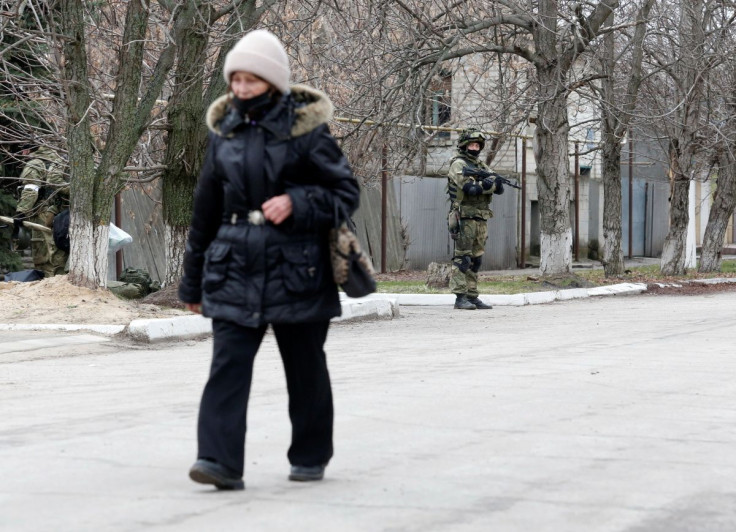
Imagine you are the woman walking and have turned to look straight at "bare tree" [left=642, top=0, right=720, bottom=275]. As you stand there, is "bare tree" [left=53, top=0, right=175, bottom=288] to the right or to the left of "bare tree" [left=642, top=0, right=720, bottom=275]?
left

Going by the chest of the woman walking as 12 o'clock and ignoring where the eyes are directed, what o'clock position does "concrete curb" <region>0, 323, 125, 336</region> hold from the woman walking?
The concrete curb is roughly at 4 o'clock from the woman walking.

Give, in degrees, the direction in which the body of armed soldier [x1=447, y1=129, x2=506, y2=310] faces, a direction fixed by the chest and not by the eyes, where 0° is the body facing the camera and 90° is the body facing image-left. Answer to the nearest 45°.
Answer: approximately 315°

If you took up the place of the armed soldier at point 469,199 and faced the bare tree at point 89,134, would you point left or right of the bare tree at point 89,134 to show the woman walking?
left

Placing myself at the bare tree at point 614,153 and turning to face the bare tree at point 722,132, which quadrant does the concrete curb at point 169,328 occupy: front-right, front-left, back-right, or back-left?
back-right

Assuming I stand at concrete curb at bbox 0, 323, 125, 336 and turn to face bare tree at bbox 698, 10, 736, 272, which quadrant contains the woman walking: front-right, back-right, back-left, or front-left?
back-right

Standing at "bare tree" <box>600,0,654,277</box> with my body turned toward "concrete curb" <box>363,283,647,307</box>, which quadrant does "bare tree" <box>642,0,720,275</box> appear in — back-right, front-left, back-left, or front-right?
back-left

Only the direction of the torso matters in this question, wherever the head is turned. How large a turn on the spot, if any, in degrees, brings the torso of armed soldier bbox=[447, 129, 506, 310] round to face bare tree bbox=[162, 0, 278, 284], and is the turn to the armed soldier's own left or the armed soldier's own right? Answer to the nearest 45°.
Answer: approximately 135° to the armed soldier's own right

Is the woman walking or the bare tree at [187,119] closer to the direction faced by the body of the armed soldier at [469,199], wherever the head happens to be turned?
the woman walking

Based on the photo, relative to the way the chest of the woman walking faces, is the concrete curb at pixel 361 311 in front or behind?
behind

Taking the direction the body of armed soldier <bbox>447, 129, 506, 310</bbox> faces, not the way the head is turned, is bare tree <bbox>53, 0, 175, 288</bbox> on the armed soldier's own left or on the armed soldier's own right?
on the armed soldier's own right
